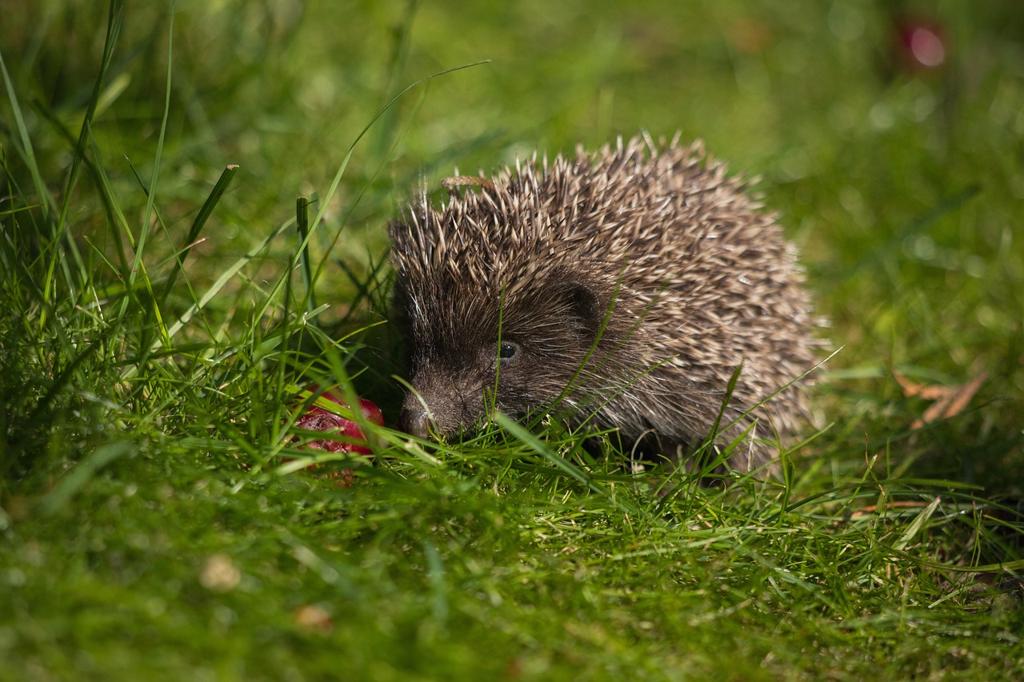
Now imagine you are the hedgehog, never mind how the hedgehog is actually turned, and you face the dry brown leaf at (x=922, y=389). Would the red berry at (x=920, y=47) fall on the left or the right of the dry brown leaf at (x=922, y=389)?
left

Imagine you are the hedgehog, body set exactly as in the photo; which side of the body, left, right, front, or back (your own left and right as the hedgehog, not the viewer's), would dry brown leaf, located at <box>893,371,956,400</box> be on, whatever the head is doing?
back

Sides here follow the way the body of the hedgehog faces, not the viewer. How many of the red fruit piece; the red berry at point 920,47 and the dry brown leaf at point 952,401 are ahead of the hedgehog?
1

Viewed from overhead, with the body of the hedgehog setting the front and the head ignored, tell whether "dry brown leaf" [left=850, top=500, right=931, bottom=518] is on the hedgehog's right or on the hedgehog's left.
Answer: on the hedgehog's left

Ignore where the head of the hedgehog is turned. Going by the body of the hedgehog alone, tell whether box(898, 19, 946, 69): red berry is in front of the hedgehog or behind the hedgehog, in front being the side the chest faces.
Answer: behind

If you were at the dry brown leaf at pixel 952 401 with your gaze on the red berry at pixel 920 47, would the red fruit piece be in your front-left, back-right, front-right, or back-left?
back-left

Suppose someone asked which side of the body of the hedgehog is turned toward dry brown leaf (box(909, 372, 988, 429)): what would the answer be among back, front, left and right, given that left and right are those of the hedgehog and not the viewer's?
back

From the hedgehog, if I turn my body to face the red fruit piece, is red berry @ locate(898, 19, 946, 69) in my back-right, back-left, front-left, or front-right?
back-right

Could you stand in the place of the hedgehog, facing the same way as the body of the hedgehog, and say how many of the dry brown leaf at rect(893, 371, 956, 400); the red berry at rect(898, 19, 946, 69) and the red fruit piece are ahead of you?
1

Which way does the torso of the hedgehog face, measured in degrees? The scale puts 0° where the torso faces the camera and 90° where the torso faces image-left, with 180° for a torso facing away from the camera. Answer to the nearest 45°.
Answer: approximately 45°

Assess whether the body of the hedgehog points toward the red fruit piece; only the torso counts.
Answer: yes
